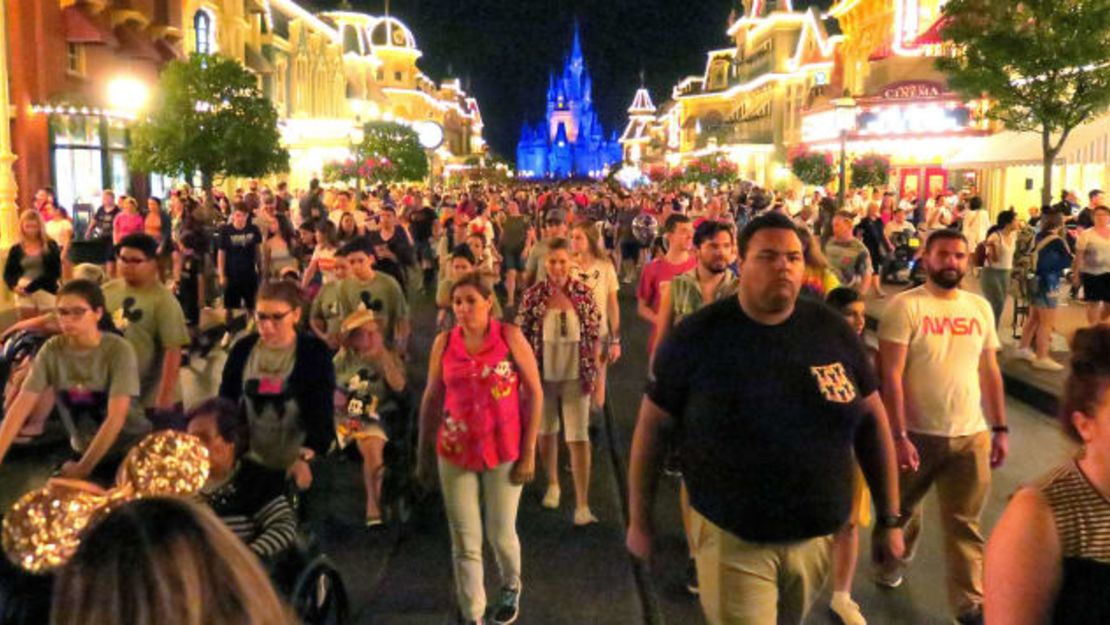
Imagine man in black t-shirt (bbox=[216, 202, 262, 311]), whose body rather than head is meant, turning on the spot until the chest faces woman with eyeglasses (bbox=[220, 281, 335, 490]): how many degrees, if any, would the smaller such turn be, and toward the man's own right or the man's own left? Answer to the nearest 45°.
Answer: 0° — they already face them

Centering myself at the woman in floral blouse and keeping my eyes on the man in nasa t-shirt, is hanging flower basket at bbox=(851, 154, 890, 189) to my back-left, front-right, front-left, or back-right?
back-left

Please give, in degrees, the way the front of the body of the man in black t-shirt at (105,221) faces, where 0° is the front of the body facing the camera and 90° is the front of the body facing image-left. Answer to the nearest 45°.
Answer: approximately 0°

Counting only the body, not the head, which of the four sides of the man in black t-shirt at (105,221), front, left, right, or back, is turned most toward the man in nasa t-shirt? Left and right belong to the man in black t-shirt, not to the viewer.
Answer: front

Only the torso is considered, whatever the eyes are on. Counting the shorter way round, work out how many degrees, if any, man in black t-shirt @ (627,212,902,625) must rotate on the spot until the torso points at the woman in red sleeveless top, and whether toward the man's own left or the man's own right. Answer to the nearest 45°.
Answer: approximately 135° to the man's own right

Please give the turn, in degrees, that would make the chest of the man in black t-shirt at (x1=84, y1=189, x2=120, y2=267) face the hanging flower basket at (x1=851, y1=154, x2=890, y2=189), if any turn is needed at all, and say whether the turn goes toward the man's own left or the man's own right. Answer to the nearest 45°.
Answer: approximately 135° to the man's own left

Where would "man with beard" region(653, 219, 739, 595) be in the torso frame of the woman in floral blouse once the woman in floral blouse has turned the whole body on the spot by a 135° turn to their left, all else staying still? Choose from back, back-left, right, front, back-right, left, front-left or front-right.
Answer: right

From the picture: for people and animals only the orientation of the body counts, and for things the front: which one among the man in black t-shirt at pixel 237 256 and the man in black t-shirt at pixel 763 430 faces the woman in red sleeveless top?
the man in black t-shirt at pixel 237 256

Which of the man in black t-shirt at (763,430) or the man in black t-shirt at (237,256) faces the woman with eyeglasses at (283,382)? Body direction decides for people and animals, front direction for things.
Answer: the man in black t-shirt at (237,256)

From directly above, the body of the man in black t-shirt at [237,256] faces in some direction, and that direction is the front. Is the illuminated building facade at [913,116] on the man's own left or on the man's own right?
on the man's own left

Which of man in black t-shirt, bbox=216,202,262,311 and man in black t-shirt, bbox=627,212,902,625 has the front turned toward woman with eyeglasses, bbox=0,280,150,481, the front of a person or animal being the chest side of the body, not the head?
man in black t-shirt, bbox=216,202,262,311
